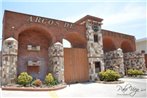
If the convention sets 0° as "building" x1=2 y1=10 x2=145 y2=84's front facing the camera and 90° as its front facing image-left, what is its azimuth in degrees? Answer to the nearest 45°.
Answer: approximately 315°
